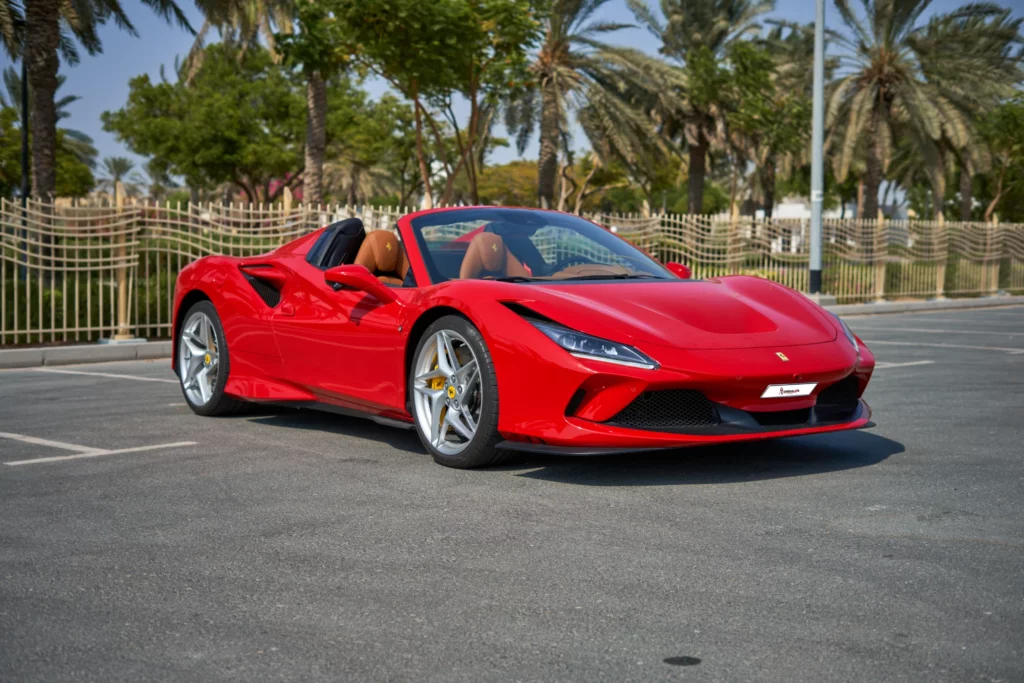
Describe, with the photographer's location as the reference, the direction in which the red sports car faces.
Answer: facing the viewer and to the right of the viewer

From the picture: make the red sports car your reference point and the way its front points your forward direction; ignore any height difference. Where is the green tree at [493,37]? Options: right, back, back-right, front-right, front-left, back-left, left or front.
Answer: back-left

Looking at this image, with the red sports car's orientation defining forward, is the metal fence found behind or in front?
behind

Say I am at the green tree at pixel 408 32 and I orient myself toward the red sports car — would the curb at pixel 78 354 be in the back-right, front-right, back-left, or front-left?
front-right

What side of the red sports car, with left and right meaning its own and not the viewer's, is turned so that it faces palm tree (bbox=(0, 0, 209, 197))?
back

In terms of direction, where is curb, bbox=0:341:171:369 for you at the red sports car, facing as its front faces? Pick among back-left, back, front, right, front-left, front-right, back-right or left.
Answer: back

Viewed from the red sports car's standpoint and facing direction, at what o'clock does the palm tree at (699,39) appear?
The palm tree is roughly at 8 o'clock from the red sports car.

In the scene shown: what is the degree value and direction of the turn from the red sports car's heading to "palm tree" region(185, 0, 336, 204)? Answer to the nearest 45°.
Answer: approximately 135° to its left

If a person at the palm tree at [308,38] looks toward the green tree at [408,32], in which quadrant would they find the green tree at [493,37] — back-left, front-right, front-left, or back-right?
front-left

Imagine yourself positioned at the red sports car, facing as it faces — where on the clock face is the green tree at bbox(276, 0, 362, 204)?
The green tree is roughly at 7 o'clock from the red sports car.

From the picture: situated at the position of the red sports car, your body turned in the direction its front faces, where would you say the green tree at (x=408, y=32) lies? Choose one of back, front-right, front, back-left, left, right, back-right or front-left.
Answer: back-left

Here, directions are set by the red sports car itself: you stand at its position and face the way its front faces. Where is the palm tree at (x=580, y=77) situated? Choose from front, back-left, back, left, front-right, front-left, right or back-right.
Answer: back-left

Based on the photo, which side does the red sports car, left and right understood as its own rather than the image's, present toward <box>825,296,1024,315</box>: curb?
left

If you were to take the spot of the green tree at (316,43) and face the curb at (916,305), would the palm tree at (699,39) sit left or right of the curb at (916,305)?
left
